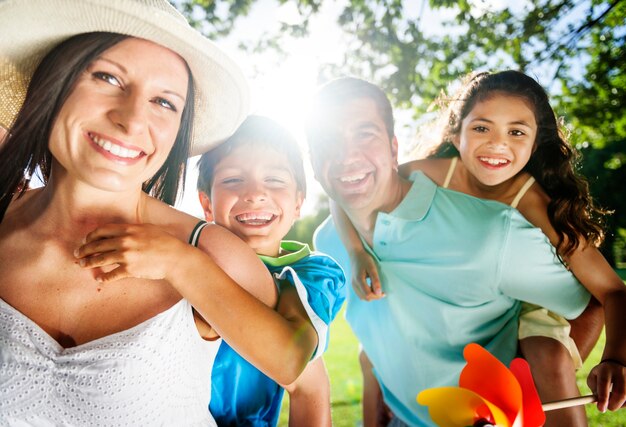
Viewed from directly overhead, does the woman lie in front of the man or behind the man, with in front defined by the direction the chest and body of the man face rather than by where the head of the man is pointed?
in front

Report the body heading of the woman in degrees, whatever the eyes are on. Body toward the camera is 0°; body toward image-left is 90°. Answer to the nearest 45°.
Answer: approximately 0°

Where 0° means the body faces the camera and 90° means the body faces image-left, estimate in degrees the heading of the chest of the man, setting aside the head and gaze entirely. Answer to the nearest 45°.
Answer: approximately 45°

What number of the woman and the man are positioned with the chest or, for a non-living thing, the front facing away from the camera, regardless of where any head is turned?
0
